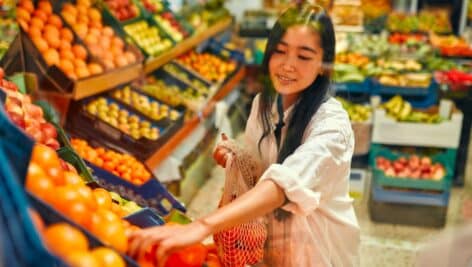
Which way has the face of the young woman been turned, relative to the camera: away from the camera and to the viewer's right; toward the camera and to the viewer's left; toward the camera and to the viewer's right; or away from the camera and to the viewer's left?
toward the camera and to the viewer's left

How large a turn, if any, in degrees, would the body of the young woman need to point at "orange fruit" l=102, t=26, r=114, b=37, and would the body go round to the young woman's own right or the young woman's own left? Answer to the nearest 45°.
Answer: approximately 90° to the young woman's own right

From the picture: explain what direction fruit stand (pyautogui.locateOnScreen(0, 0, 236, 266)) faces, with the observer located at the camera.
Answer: facing the viewer and to the right of the viewer

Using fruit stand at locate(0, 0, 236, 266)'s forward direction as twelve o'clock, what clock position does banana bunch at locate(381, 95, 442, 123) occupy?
The banana bunch is roughly at 10 o'clock from the fruit stand.

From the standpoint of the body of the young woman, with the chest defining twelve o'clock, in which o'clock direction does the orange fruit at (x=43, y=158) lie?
The orange fruit is roughly at 1 o'clock from the young woman.

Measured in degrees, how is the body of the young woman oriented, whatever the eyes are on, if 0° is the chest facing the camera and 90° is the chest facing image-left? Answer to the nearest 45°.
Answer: approximately 45°

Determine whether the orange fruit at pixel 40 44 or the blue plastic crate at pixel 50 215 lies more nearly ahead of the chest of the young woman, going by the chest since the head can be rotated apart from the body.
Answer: the blue plastic crate

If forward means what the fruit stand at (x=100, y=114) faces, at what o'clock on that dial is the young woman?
The young woman is roughly at 1 o'clock from the fruit stand.

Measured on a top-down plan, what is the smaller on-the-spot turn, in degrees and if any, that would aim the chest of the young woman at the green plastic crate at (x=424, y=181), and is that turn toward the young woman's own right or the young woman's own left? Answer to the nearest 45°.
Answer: approximately 180°

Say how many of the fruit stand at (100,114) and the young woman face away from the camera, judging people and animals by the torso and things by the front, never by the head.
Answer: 0

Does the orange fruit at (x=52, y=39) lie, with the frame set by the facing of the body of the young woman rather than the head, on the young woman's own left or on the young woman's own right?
on the young woman's own right
